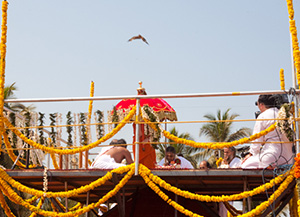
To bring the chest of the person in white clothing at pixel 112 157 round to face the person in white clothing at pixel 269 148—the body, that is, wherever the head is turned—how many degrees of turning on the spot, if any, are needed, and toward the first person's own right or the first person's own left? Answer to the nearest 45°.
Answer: approximately 45° to the first person's own right

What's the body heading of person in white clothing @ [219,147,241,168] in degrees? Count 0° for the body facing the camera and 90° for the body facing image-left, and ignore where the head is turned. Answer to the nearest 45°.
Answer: approximately 45°

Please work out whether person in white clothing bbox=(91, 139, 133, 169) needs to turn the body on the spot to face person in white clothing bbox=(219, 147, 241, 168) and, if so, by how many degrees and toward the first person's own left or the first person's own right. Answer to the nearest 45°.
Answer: approximately 45° to the first person's own right

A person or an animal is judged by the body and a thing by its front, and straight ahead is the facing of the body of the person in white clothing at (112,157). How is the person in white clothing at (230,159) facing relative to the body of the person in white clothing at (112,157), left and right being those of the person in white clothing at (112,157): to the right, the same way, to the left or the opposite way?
the opposite way

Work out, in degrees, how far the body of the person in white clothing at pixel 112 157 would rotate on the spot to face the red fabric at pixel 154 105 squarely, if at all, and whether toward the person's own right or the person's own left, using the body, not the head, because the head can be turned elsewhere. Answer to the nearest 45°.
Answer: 0° — they already face it

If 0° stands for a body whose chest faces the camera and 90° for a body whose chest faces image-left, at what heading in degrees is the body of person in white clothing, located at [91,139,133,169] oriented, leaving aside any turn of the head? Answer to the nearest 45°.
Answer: approximately 225°
